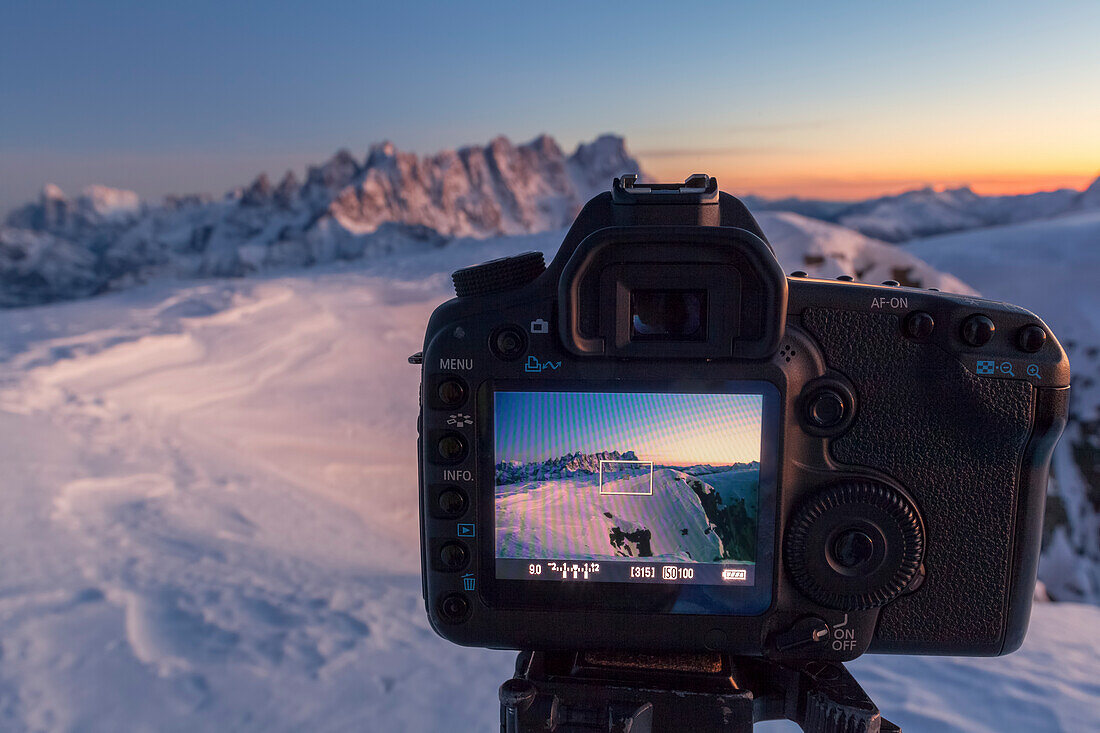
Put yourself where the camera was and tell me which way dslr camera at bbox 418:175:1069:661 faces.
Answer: facing away from the viewer
